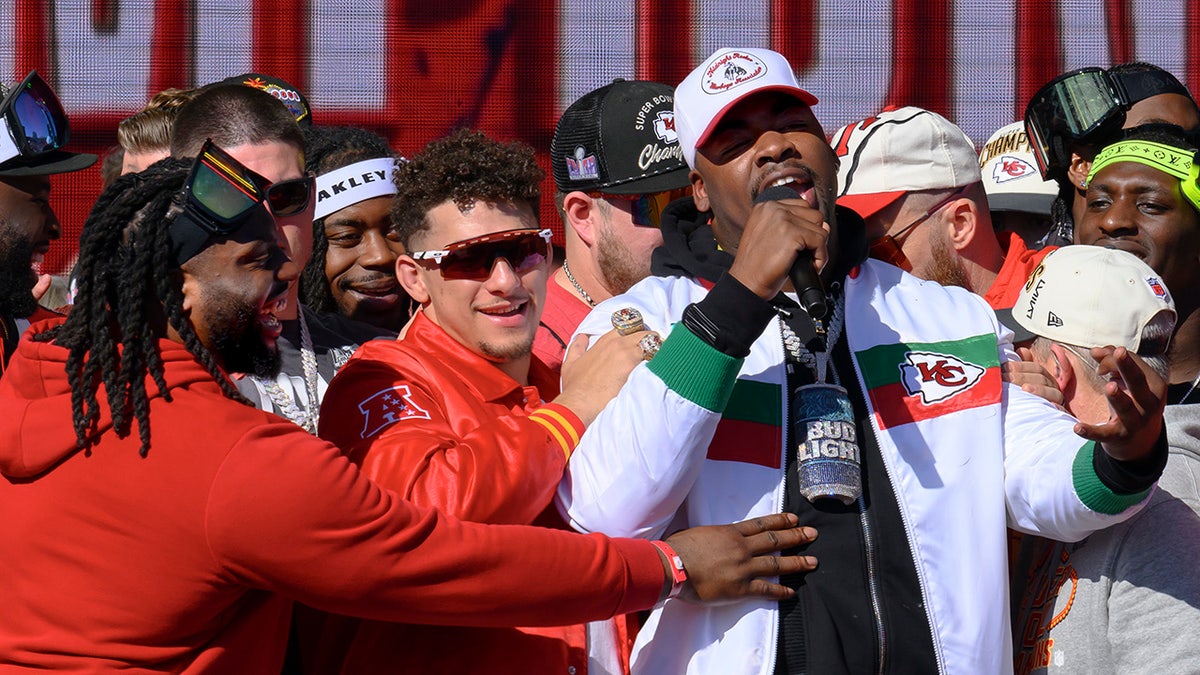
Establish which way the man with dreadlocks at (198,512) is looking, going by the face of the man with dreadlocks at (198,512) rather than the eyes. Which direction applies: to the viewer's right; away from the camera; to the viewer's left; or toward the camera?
to the viewer's right

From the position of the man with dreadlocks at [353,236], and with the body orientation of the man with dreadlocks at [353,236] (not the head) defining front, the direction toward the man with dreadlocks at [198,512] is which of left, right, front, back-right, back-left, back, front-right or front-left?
front-right

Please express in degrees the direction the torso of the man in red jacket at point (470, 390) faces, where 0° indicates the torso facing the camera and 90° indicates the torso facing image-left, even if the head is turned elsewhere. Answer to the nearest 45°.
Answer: approximately 315°

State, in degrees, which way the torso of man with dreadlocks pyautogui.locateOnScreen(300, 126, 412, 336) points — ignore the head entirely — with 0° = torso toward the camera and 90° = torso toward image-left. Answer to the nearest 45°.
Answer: approximately 315°
